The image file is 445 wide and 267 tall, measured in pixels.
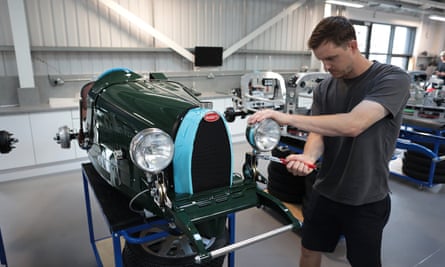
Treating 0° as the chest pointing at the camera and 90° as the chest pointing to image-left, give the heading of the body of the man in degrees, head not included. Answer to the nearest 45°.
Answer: approximately 45°

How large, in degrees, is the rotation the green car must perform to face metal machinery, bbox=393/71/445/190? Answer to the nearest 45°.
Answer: approximately 90° to its left

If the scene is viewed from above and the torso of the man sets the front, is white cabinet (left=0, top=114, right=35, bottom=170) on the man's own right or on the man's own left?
on the man's own right

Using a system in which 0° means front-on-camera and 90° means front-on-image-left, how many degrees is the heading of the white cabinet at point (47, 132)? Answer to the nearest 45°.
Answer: approximately 0°

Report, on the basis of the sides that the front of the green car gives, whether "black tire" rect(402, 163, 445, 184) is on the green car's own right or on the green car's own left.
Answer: on the green car's own left

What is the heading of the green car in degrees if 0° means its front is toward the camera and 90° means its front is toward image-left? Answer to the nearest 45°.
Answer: approximately 315°

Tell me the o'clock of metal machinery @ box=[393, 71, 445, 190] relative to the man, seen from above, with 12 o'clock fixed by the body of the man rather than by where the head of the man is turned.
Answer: The metal machinery is roughly at 5 o'clock from the man.

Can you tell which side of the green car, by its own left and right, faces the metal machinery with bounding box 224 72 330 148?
left

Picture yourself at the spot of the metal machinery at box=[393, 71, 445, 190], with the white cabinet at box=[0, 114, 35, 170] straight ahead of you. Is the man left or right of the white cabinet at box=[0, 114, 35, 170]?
left

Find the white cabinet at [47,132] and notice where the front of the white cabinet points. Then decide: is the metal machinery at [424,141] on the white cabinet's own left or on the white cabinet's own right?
on the white cabinet's own left
